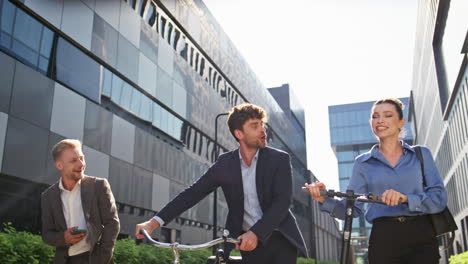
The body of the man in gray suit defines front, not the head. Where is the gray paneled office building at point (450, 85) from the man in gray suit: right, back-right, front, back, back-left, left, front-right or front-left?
back-left

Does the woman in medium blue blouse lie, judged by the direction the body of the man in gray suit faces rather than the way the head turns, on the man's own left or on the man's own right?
on the man's own left

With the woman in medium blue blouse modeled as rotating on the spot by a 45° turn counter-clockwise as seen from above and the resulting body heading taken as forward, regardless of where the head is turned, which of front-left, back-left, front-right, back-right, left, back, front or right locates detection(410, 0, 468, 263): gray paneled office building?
back-left

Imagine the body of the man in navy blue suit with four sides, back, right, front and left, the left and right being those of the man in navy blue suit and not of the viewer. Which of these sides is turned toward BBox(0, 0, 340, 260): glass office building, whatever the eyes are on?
back

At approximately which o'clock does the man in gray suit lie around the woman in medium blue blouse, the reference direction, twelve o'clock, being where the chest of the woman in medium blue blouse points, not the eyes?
The man in gray suit is roughly at 3 o'clock from the woman in medium blue blouse.

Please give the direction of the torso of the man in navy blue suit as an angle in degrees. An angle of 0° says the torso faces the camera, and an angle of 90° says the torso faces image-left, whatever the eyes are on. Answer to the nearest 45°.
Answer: approximately 0°

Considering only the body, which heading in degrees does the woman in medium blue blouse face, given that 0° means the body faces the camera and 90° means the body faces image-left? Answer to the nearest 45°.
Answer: approximately 0°

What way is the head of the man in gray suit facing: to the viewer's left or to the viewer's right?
to the viewer's right
